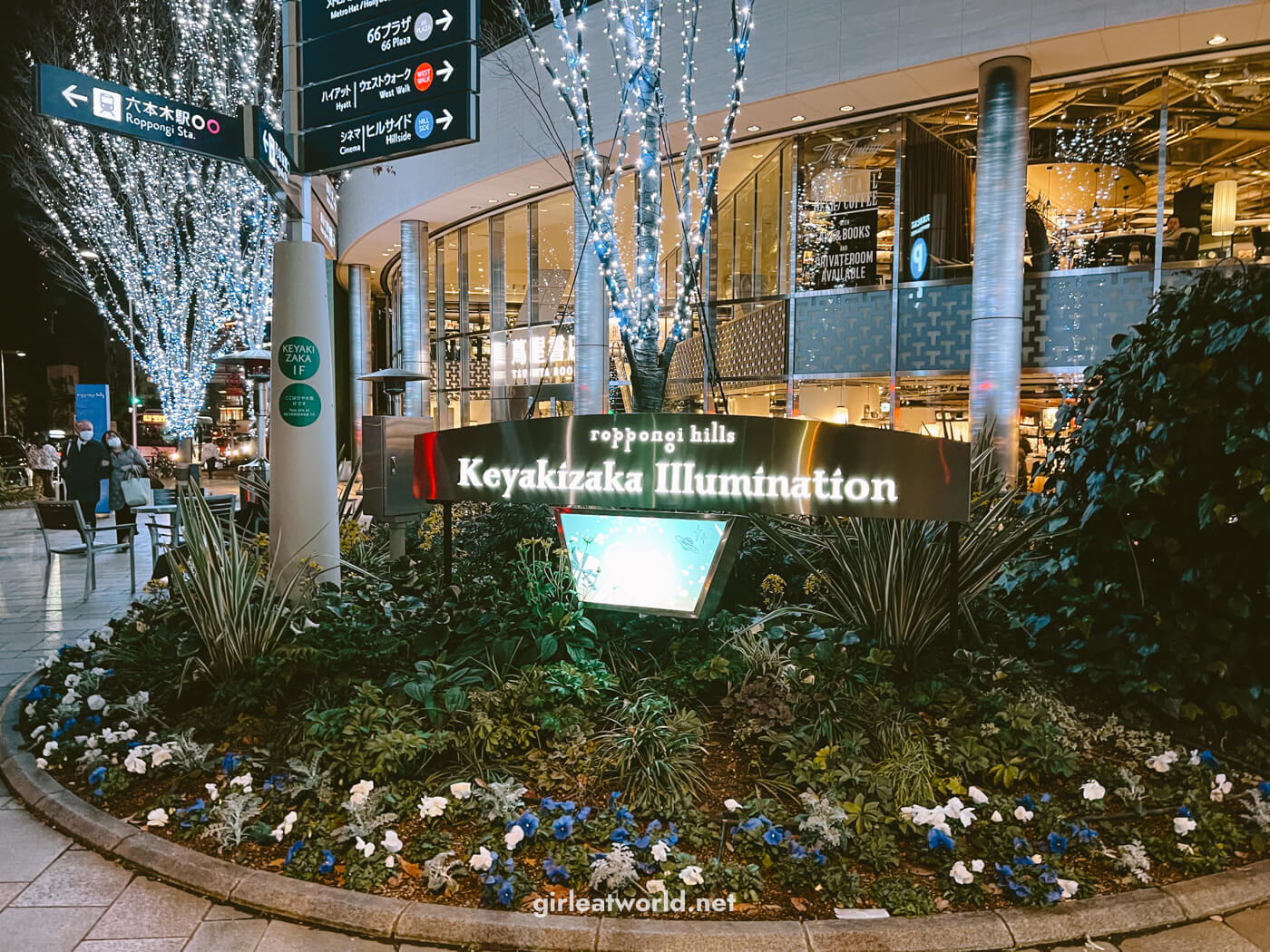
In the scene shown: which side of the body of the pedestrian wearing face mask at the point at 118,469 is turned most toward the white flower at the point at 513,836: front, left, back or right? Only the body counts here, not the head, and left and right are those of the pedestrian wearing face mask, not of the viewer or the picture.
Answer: front

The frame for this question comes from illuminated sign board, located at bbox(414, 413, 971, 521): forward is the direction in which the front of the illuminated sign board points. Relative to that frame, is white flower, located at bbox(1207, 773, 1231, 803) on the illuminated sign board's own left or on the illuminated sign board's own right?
on the illuminated sign board's own left

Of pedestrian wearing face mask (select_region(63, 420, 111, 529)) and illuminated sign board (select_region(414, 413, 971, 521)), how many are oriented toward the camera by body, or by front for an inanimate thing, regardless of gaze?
2

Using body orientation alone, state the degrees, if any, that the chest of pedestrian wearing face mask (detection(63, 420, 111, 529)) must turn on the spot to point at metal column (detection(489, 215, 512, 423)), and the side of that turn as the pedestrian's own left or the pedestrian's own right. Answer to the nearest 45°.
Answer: approximately 135° to the pedestrian's own left

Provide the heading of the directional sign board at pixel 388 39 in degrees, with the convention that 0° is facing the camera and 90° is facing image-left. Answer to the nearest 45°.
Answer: approximately 45°

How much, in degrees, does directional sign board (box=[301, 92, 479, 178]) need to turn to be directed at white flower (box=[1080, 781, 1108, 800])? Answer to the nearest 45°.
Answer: approximately 90° to its left

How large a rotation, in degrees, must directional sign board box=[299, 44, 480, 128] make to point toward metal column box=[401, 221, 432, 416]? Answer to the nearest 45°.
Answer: approximately 135° to its right

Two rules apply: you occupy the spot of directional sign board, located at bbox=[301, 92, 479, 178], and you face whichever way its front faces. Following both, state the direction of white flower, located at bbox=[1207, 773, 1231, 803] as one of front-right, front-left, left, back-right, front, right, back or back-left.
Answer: left

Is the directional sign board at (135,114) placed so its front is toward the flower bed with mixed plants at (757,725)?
yes

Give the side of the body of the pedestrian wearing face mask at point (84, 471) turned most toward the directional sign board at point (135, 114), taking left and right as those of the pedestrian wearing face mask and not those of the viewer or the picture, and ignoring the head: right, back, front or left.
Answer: front
